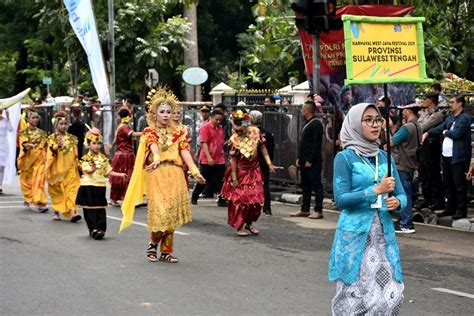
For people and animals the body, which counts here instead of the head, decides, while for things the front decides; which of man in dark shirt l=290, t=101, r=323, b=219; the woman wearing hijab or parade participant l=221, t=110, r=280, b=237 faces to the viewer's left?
the man in dark shirt

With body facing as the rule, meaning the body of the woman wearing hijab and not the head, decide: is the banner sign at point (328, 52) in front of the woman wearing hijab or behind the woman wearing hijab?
behind

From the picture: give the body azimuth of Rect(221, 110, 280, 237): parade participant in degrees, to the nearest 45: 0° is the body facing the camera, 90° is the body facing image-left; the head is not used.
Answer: approximately 0°

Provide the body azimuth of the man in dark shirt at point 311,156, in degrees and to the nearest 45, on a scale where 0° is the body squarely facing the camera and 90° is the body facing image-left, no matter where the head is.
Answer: approximately 90°

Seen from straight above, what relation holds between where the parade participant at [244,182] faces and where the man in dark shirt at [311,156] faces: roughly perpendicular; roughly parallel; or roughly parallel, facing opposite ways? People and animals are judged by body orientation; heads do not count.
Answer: roughly perpendicular

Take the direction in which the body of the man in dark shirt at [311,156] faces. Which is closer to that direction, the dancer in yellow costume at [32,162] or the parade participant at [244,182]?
the dancer in yellow costume
